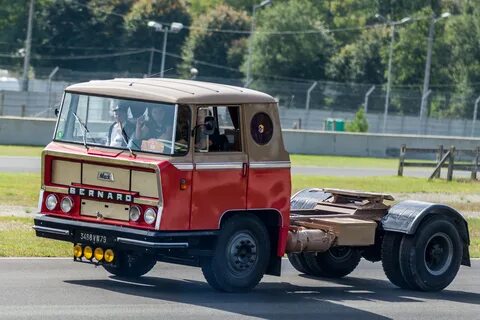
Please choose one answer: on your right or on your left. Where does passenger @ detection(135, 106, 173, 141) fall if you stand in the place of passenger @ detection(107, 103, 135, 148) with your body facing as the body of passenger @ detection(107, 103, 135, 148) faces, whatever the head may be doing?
on your left

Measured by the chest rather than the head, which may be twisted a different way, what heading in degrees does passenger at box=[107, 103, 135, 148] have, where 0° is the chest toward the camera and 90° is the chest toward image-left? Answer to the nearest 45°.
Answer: approximately 45°

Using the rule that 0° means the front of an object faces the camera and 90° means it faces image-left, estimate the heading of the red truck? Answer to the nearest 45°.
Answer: approximately 45°

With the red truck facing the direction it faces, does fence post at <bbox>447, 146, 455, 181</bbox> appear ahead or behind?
behind

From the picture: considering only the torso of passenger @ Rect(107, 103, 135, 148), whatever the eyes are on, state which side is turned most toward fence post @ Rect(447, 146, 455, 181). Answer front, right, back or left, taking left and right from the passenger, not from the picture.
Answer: back
